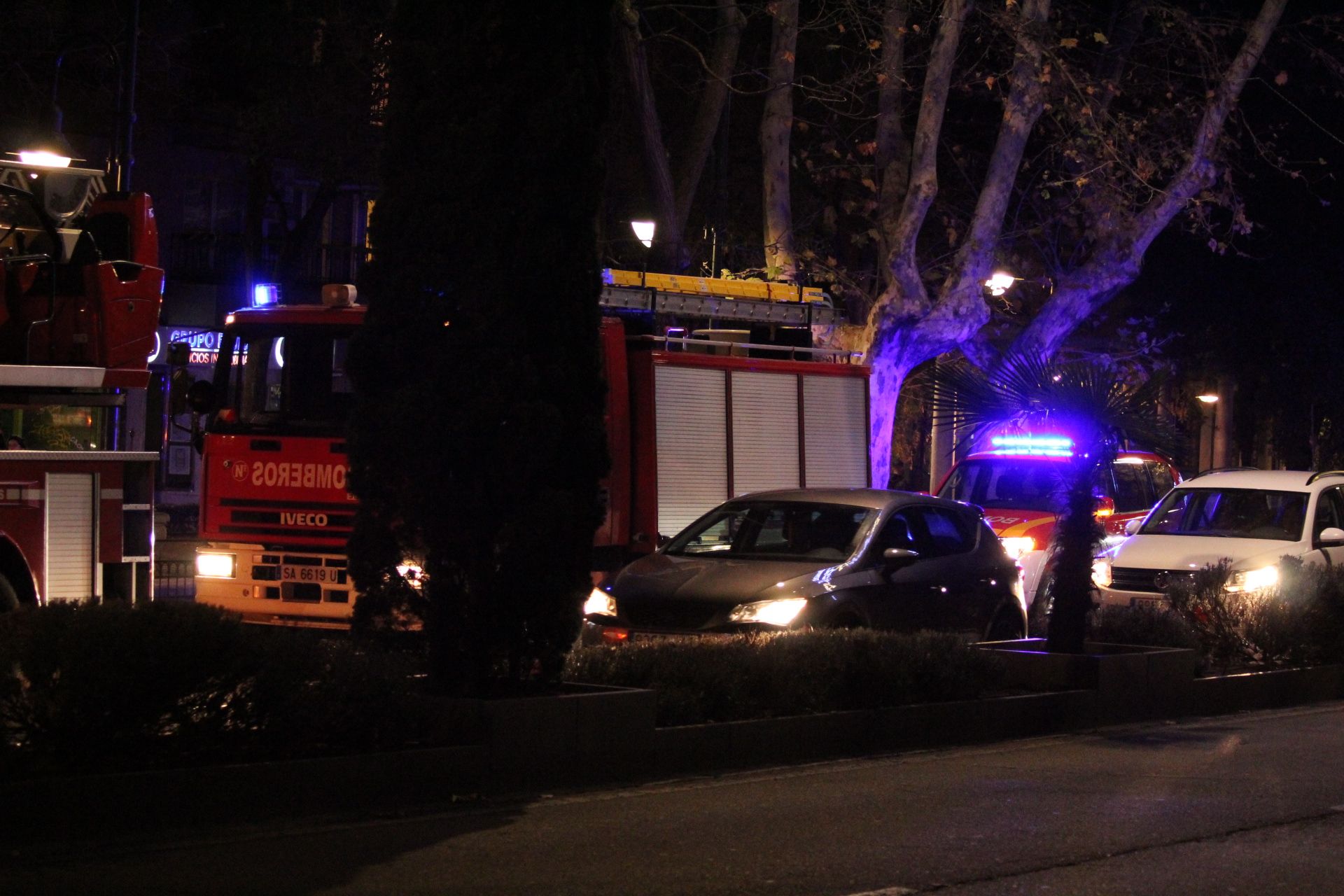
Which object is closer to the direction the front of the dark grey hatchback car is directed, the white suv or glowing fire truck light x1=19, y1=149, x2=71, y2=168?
the glowing fire truck light

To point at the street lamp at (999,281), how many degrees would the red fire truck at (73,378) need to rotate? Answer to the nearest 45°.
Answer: approximately 135° to its right

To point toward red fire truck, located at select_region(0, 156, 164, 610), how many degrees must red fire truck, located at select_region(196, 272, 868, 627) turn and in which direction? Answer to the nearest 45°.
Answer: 0° — it already faces it

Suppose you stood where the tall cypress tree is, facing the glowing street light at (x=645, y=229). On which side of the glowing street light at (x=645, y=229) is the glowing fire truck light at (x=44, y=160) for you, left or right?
left

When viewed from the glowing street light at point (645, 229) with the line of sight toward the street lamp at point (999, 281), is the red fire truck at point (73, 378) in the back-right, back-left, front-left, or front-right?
back-right

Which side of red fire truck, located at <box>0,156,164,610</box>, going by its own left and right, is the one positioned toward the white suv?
back

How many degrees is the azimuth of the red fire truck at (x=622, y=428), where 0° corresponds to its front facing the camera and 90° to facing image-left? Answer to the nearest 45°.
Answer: approximately 45°

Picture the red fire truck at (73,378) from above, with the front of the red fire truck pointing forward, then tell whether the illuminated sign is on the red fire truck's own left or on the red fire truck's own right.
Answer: on the red fire truck's own right

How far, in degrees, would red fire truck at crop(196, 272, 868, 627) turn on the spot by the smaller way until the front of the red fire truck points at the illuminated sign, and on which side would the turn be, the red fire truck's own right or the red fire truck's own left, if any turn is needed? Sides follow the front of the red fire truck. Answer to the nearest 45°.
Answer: approximately 135° to the red fire truck's own right

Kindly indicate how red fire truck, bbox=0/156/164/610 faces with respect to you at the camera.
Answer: facing to the left of the viewer

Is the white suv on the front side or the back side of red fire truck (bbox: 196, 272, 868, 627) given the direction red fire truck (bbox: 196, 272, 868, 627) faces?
on the back side
